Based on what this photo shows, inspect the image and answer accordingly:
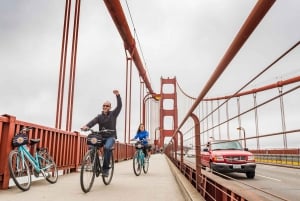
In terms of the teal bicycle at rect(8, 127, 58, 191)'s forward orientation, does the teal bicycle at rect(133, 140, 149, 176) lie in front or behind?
behind

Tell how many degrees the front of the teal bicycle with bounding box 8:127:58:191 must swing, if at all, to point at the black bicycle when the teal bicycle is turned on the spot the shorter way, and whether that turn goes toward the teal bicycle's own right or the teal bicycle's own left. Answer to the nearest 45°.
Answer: approximately 135° to the teal bicycle's own left

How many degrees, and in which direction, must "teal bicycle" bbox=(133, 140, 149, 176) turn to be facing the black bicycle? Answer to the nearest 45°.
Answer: approximately 45° to its left

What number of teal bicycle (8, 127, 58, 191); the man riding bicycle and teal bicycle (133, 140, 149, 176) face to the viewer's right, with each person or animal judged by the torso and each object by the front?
0

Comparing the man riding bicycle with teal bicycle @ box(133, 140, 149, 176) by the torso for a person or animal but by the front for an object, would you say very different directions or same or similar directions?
same or similar directions

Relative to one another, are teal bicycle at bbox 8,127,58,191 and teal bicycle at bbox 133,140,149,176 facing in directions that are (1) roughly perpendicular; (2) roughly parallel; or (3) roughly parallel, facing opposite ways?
roughly parallel

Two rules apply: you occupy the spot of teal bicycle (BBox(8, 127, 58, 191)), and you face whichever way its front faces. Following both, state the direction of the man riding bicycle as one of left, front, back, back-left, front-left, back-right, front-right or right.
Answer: back-left

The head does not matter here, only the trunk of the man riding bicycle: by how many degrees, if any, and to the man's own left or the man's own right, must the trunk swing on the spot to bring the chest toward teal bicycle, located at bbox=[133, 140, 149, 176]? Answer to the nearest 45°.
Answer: approximately 135° to the man's own right
